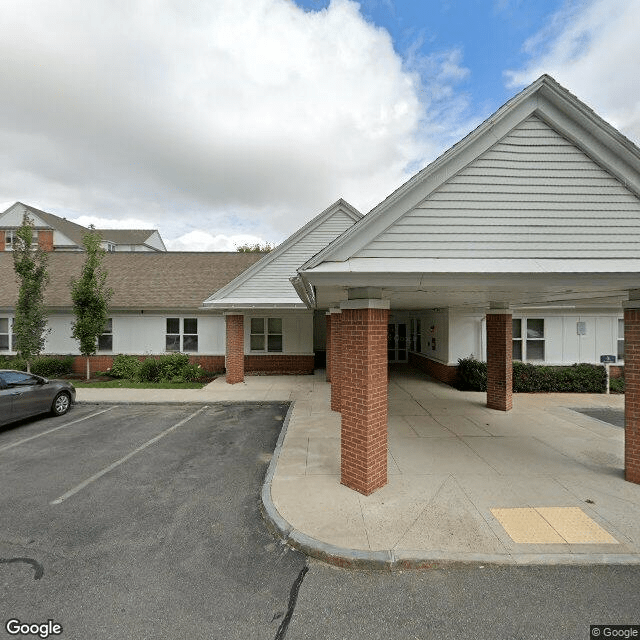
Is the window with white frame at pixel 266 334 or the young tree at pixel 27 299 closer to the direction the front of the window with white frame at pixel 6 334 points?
the young tree

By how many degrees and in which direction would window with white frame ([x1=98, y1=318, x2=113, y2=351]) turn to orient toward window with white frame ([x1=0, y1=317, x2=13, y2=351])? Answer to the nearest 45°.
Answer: approximately 135° to its right

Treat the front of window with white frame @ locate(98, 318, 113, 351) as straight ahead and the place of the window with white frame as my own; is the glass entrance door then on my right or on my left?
on my left

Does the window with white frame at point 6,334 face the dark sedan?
yes

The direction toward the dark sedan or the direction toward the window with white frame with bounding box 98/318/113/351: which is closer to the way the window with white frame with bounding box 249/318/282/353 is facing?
the dark sedan
